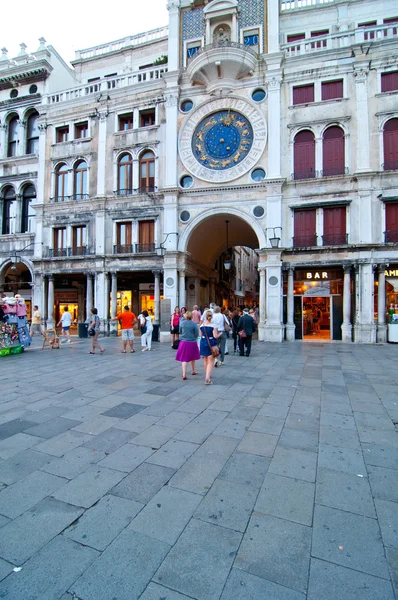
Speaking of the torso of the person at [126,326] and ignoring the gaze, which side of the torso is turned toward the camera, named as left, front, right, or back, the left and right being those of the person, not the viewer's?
back

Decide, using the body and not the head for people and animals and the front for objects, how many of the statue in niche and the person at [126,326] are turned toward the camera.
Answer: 1

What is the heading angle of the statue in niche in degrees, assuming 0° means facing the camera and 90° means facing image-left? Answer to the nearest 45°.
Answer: approximately 0°

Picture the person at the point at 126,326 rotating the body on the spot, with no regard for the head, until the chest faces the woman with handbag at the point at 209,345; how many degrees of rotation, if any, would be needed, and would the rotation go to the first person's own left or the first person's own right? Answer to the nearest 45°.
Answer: approximately 180°

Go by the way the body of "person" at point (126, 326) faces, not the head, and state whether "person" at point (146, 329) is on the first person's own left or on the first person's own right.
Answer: on the first person's own right

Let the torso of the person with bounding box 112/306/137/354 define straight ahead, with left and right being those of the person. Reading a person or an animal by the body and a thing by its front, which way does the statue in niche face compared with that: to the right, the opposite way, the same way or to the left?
the opposite way
